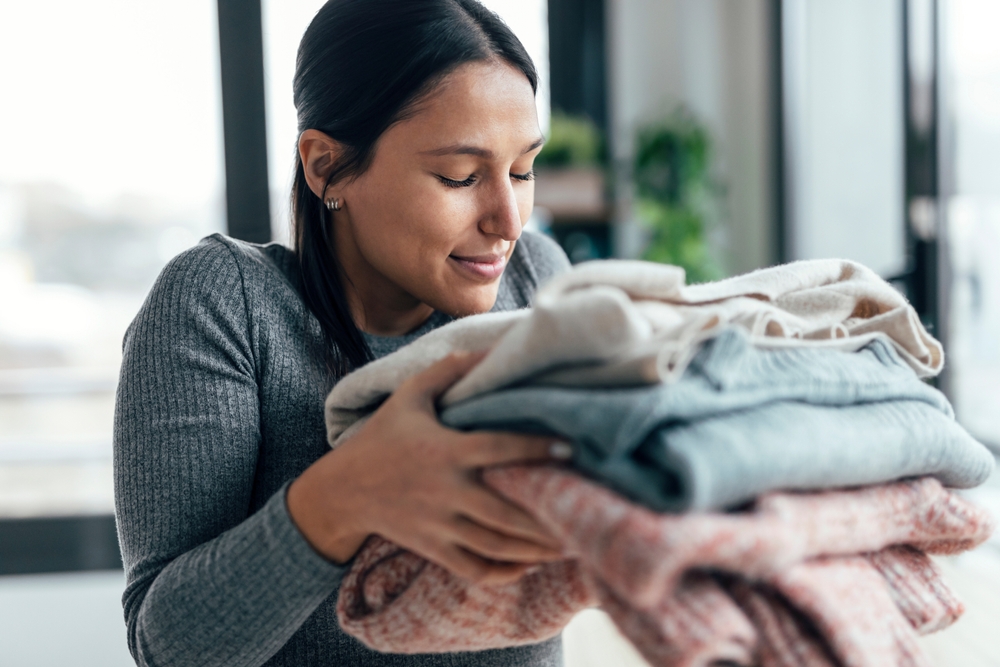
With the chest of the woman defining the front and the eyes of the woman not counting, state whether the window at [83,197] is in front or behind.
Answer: behind

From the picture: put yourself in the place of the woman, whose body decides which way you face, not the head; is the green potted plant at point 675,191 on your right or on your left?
on your left

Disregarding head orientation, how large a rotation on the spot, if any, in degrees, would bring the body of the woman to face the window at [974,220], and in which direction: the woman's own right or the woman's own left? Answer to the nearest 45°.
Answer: approximately 90° to the woman's own left

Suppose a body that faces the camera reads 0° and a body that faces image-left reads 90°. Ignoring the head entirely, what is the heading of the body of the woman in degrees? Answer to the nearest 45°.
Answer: approximately 315°
